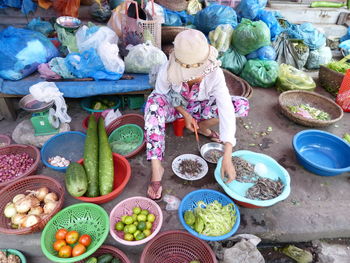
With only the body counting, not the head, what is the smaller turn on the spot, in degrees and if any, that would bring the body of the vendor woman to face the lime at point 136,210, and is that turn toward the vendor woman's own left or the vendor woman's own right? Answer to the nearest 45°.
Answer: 0° — they already face it

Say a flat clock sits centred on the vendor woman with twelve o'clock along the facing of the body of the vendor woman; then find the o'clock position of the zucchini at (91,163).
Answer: The zucchini is roughly at 2 o'clock from the vendor woman.

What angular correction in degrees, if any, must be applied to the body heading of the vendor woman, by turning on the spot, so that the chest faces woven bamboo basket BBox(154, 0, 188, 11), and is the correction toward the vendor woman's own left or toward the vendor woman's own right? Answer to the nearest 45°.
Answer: approximately 180°

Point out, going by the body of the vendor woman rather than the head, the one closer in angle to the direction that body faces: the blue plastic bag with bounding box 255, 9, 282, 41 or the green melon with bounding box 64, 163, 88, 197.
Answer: the green melon

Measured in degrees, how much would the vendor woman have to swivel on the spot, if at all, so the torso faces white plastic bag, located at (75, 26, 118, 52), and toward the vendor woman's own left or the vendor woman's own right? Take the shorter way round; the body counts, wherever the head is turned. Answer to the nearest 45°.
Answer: approximately 135° to the vendor woman's own right

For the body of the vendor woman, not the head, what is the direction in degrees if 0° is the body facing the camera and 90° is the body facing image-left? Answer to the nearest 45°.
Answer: approximately 0°

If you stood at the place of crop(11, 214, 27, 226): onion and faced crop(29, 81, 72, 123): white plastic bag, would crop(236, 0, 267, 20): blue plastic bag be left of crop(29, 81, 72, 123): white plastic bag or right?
right

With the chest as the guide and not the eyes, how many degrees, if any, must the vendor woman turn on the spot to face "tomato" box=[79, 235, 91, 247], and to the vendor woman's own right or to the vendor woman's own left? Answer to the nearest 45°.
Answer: approximately 45° to the vendor woman's own right

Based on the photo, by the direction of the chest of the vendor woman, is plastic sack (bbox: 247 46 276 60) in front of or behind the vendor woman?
behind

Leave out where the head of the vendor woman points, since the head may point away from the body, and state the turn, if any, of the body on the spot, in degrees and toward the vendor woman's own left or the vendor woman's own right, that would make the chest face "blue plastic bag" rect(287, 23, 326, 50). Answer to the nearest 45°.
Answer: approximately 135° to the vendor woman's own left

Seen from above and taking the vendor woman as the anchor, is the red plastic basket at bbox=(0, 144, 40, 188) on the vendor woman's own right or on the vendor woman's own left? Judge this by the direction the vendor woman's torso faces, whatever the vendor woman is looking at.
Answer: on the vendor woman's own right

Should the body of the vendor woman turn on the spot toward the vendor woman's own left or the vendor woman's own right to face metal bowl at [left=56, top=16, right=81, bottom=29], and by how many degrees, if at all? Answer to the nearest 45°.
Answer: approximately 135° to the vendor woman's own right

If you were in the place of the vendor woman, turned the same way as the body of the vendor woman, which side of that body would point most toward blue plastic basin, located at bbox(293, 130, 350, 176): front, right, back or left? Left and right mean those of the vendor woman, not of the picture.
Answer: left
